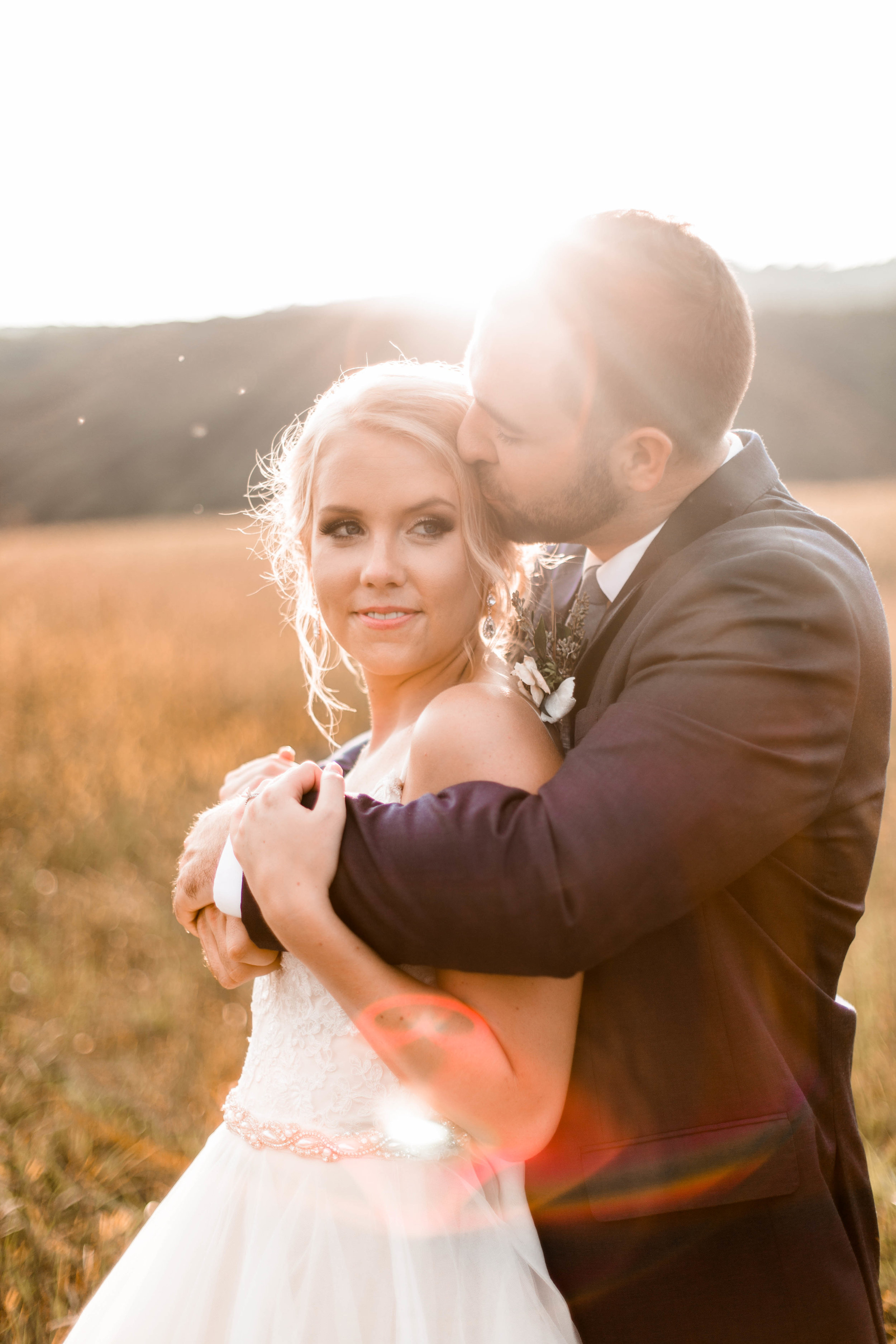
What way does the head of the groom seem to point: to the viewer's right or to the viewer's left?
to the viewer's left

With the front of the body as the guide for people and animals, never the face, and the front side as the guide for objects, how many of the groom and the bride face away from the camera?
0

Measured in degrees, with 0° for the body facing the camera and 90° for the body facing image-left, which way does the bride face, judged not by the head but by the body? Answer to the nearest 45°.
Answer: approximately 45°

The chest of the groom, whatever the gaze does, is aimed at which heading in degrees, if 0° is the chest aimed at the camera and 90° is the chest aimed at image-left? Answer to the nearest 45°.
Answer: approximately 90°
